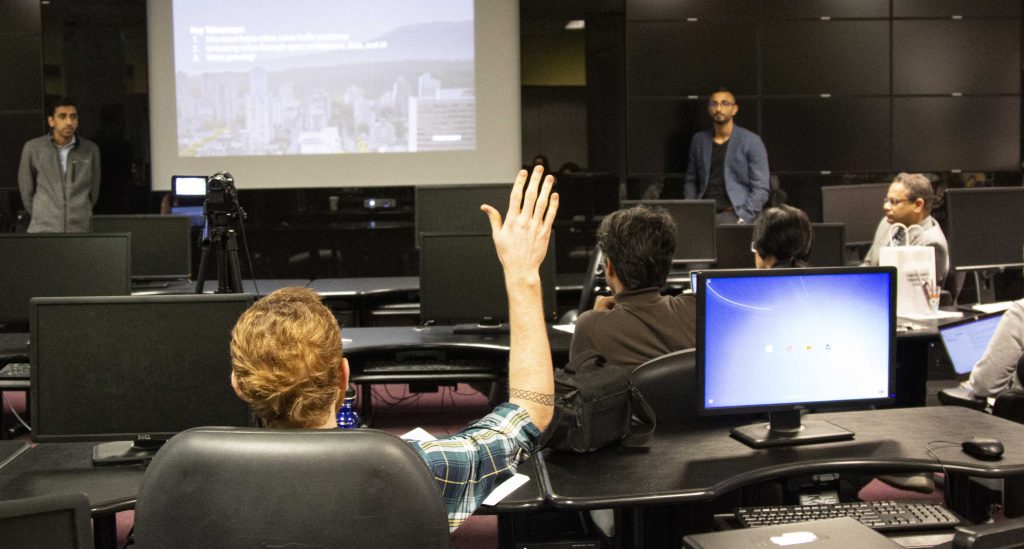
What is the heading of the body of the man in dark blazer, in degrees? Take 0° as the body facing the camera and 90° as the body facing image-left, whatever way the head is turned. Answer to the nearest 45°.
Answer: approximately 45°

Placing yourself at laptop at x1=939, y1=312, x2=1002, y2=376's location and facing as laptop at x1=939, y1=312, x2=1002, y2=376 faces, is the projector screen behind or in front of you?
behind

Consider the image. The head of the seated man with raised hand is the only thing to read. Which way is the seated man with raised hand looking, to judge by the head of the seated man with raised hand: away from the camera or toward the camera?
away from the camera

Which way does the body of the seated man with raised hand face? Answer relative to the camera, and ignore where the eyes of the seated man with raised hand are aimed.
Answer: away from the camera

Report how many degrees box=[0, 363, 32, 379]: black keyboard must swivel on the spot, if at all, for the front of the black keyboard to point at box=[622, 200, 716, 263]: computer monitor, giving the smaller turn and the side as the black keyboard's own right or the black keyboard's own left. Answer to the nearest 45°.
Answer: approximately 90° to the black keyboard's own left
